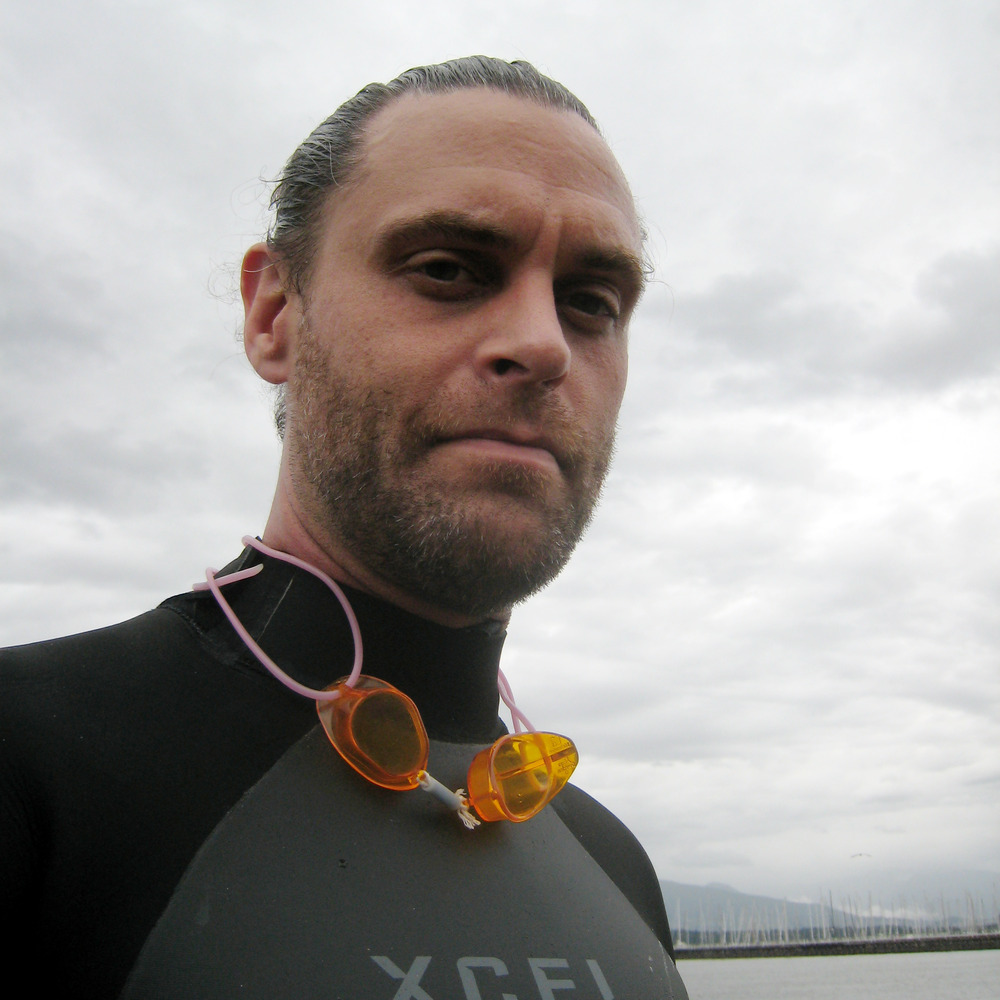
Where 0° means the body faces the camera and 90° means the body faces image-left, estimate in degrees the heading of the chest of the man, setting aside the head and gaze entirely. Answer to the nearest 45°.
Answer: approximately 315°

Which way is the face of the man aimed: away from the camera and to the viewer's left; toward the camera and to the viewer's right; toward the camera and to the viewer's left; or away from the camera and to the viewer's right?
toward the camera and to the viewer's right
